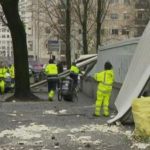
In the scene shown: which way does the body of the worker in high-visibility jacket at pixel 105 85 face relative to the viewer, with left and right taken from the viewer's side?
facing away from the viewer and to the left of the viewer

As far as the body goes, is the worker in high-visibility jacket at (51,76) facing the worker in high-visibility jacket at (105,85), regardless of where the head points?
no

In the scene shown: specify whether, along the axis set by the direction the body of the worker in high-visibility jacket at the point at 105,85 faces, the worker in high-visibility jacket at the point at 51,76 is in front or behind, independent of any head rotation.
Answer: in front

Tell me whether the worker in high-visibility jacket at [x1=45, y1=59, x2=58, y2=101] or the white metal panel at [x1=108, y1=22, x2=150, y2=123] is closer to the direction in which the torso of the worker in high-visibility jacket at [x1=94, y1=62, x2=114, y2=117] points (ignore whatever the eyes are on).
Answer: the worker in high-visibility jacket

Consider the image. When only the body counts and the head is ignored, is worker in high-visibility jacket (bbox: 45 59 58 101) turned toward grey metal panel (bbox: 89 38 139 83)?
no

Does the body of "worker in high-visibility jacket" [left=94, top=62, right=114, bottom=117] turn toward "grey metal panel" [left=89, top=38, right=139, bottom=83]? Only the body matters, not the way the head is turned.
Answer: yes
